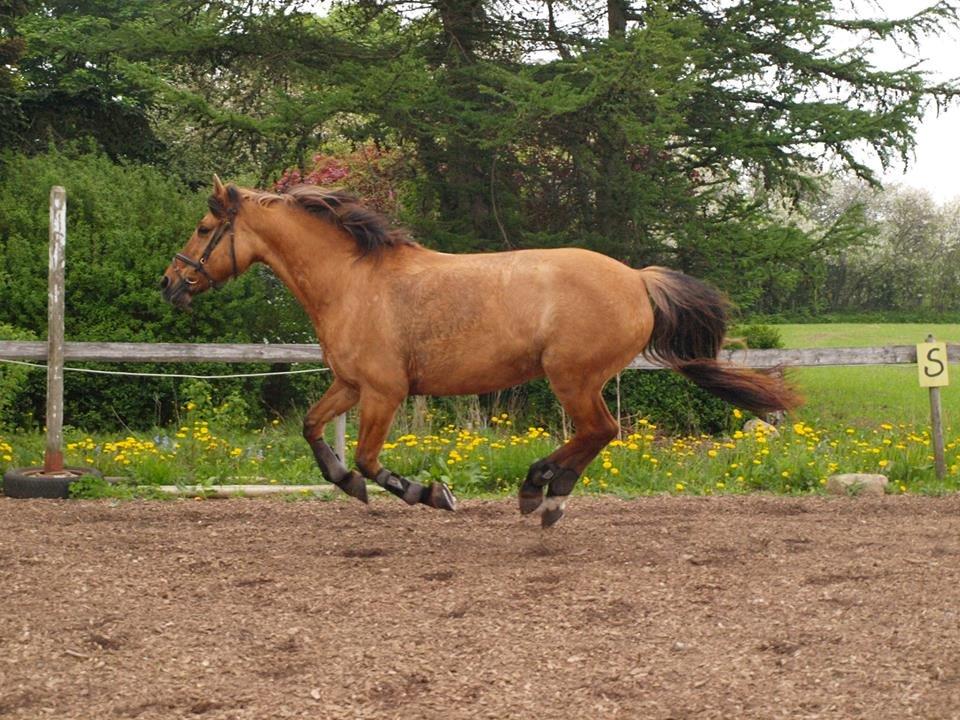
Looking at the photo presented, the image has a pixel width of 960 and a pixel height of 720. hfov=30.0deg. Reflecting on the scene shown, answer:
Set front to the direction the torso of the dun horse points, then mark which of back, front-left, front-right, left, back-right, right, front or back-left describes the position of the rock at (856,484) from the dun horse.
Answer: back-right

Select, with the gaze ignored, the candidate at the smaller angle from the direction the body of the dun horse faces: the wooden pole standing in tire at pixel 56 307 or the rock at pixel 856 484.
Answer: the wooden pole standing in tire

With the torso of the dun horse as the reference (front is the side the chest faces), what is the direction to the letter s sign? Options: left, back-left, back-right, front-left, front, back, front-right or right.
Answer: back-right

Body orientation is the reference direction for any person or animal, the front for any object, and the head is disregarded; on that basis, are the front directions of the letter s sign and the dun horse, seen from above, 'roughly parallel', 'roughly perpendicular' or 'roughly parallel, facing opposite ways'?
roughly perpendicular

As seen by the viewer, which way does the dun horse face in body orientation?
to the viewer's left

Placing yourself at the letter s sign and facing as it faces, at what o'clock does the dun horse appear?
The dun horse is roughly at 1 o'clock from the letter s sign.

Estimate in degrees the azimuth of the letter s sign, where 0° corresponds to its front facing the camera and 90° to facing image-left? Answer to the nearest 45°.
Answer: approximately 0°

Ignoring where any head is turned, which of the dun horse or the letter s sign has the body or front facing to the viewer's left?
the dun horse

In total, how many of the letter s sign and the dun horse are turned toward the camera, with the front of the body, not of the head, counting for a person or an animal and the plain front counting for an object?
1

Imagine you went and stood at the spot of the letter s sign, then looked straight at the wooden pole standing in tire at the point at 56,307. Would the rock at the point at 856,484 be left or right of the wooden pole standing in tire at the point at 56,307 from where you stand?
left

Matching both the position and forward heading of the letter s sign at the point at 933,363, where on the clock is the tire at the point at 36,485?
The tire is roughly at 2 o'clock from the letter s sign.

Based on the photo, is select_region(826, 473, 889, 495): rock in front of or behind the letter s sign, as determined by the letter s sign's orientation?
in front
